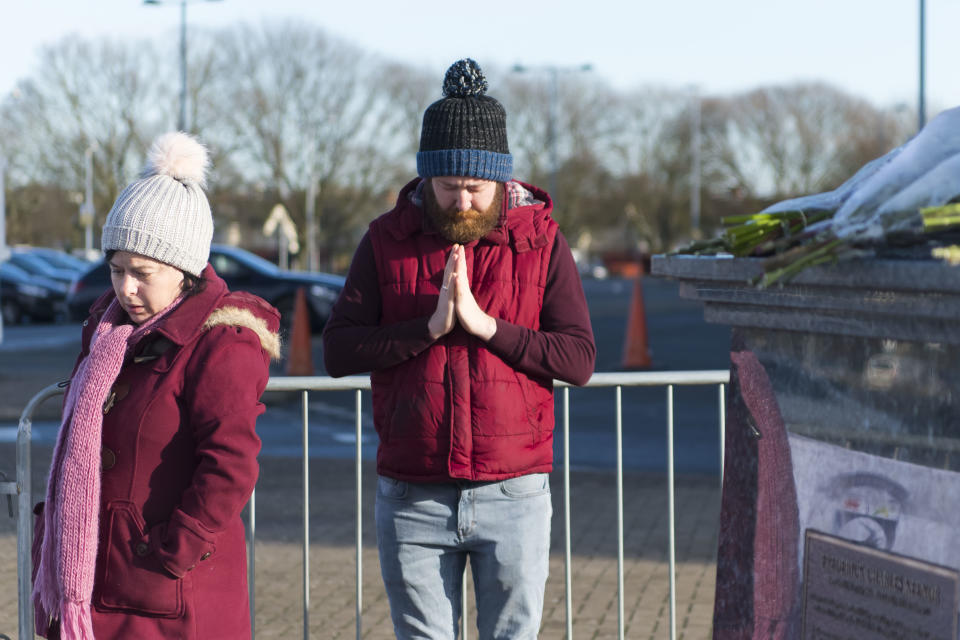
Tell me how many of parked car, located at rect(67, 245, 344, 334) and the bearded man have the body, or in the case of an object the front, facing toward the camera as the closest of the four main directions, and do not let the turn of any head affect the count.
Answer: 1

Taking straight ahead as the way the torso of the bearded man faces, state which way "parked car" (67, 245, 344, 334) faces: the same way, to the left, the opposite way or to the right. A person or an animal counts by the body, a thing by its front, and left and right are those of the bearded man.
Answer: to the left

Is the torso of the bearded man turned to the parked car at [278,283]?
no

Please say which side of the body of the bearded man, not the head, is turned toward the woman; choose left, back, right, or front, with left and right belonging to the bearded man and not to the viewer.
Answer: right

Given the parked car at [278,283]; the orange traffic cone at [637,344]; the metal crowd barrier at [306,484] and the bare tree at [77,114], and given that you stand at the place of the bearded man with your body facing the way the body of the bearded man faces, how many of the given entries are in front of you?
0

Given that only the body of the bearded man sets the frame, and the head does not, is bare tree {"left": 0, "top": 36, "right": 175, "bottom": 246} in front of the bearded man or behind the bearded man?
behind

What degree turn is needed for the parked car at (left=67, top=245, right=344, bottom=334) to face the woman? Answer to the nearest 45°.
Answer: approximately 90° to its right

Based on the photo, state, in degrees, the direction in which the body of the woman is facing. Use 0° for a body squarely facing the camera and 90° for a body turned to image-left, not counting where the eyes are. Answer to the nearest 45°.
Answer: approximately 45°

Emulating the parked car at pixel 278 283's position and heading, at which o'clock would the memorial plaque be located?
The memorial plaque is roughly at 3 o'clock from the parked car.

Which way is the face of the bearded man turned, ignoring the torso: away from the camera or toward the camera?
toward the camera

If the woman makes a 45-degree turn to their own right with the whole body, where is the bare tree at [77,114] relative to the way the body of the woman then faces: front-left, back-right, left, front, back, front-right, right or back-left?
right

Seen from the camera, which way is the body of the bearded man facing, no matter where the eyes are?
toward the camera

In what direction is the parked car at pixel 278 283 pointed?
to the viewer's right

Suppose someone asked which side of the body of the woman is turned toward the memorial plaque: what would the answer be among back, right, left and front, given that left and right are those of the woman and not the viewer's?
left
